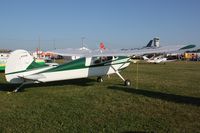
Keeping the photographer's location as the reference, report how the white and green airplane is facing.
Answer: facing away from the viewer and to the right of the viewer
